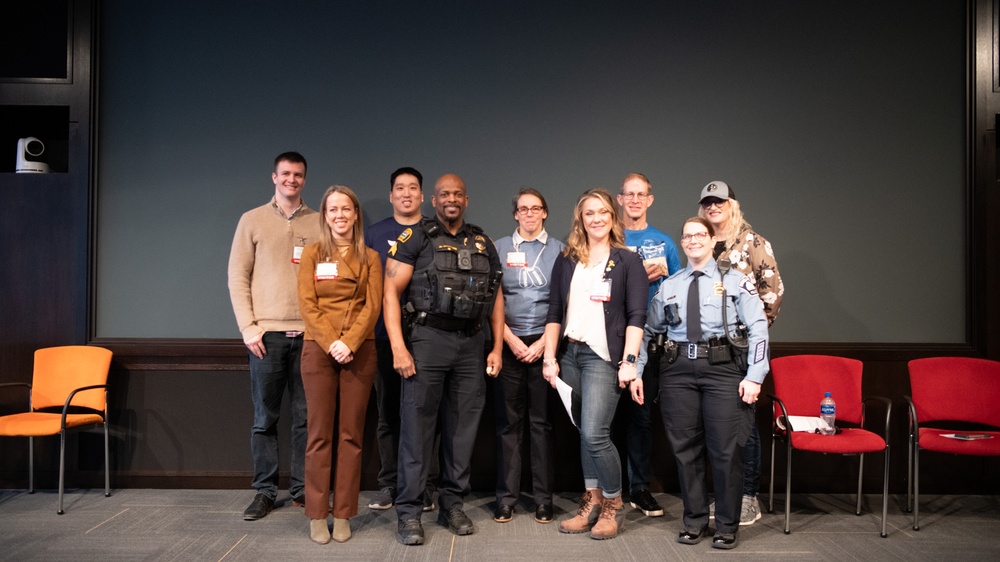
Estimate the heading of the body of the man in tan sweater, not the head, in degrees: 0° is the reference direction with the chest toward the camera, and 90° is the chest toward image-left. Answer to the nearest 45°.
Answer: approximately 315°

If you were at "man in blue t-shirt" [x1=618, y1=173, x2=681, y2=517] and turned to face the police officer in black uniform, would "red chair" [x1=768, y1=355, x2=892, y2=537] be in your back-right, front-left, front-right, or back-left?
back-left

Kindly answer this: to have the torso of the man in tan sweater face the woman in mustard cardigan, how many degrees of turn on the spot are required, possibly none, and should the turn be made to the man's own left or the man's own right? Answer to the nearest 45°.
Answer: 0° — they already face them

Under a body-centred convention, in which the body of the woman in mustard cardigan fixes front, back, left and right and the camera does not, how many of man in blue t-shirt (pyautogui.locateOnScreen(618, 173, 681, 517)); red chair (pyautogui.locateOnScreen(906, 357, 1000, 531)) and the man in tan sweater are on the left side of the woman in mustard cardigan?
2

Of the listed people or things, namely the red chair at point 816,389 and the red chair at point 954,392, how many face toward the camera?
2

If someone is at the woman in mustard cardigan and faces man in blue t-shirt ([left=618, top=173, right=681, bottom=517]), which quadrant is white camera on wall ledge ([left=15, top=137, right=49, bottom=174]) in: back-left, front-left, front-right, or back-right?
back-left

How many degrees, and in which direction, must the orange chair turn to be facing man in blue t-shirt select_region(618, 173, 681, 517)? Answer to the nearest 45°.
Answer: approximately 90° to its left

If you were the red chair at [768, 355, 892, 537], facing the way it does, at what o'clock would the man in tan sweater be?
The man in tan sweater is roughly at 2 o'clock from the red chair.
